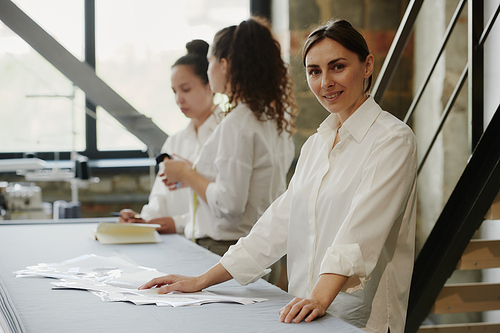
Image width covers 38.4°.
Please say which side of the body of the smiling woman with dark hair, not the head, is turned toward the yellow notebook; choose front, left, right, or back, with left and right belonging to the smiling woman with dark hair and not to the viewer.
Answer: right

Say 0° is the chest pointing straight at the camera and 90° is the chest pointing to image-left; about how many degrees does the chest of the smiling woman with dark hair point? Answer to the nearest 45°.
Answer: approximately 45°

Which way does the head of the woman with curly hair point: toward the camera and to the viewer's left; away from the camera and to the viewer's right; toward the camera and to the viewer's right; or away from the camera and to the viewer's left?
away from the camera and to the viewer's left

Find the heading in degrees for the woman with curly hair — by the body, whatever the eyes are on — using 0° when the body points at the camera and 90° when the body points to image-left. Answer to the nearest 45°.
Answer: approximately 135°

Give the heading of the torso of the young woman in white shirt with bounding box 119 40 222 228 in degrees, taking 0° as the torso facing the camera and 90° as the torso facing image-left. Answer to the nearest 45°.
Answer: approximately 45°
